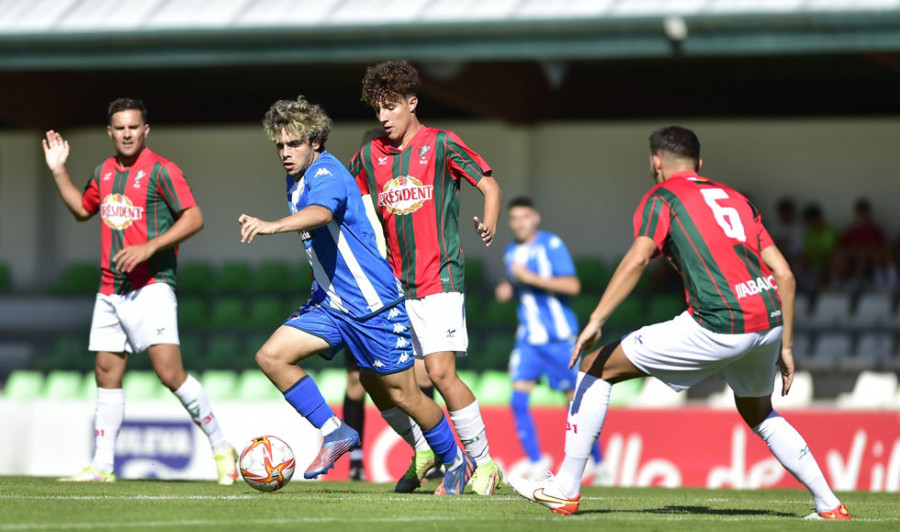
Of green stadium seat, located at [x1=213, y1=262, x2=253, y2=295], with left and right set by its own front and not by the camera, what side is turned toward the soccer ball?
front

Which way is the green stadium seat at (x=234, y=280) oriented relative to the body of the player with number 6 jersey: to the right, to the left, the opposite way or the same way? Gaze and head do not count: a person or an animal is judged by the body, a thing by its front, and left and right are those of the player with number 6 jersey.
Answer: the opposite way

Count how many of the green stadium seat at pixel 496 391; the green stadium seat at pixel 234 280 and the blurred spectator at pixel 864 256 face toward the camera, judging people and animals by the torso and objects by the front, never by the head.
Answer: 3

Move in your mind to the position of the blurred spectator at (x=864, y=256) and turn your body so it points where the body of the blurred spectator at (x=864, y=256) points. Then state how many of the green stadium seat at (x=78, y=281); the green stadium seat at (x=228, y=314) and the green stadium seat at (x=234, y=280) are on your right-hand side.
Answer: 3

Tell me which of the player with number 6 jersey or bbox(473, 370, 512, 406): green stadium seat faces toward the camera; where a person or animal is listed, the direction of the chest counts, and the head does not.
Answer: the green stadium seat

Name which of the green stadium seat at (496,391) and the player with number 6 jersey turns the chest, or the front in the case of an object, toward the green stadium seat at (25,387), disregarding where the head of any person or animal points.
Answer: the player with number 6 jersey

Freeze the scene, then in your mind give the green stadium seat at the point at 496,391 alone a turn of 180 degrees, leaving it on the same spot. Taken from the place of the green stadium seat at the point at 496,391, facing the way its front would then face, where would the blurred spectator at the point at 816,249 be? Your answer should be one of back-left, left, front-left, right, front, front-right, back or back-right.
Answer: front-right

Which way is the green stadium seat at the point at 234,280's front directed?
toward the camera

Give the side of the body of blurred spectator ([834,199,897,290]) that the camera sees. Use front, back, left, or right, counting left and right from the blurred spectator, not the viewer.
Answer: front

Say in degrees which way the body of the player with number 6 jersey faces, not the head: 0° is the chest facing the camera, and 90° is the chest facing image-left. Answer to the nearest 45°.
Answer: approximately 135°

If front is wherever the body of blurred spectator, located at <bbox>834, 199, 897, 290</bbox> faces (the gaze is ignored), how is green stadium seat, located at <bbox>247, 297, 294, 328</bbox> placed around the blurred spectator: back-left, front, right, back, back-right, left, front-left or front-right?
right

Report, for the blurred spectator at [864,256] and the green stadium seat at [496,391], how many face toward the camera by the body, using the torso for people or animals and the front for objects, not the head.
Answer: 2

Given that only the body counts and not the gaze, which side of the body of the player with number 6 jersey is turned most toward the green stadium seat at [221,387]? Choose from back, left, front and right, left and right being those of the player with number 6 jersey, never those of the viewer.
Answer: front

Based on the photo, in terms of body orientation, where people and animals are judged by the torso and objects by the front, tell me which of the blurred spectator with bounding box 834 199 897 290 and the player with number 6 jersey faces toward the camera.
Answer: the blurred spectator

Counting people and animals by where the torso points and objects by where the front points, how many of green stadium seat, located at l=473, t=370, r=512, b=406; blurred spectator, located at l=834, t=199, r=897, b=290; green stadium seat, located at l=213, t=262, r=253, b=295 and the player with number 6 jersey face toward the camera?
3

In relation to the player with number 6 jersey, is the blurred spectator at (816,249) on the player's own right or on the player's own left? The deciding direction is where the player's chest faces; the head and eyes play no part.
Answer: on the player's own right

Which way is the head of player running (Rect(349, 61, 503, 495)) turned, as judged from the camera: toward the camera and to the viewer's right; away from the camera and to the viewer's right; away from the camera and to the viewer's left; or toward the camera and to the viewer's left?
toward the camera and to the viewer's left

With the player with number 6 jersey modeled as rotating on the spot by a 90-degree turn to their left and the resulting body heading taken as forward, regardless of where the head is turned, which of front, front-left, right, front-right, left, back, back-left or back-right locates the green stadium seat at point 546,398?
back-right
